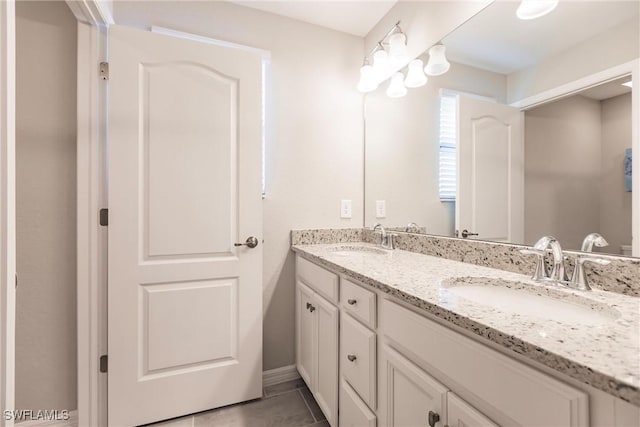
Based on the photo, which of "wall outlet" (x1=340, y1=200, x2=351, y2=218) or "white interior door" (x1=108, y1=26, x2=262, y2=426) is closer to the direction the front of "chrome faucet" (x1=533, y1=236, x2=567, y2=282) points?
the white interior door

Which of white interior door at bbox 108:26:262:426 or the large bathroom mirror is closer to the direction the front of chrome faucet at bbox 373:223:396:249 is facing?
the white interior door

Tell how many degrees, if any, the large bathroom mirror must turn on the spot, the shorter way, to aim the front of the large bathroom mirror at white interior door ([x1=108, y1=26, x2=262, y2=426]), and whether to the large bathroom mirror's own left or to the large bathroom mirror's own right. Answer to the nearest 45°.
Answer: approximately 45° to the large bathroom mirror's own right

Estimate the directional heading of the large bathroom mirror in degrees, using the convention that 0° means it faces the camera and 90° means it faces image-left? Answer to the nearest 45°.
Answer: approximately 45°

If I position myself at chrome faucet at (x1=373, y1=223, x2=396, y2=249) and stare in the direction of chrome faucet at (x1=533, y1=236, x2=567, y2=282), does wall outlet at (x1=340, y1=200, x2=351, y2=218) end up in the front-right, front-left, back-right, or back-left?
back-right

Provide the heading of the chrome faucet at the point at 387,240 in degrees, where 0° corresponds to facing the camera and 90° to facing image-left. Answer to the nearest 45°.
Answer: approximately 45°

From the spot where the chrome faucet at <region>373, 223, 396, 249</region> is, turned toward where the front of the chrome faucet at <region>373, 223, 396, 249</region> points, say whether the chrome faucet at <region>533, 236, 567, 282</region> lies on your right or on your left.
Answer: on your left

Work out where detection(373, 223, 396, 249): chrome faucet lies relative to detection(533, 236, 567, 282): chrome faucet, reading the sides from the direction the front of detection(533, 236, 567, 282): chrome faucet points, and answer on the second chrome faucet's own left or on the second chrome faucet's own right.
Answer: on the second chrome faucet's own right

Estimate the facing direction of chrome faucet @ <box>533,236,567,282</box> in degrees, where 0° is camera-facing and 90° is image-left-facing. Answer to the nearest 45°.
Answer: approximately 45°
